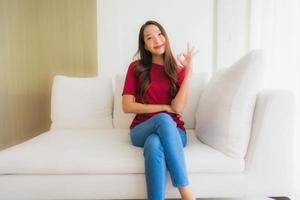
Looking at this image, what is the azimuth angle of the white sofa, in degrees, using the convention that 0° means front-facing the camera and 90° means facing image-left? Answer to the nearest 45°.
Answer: approximately 0°

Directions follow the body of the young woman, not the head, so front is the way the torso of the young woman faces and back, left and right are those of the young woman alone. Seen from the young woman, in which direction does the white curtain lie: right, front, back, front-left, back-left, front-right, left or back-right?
back-left

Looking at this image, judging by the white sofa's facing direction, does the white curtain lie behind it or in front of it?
behind
